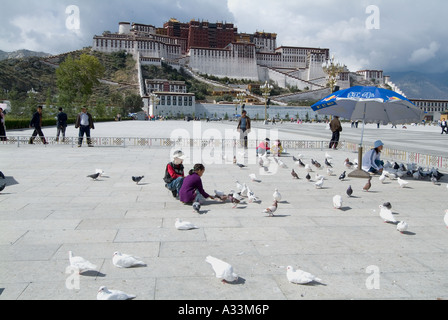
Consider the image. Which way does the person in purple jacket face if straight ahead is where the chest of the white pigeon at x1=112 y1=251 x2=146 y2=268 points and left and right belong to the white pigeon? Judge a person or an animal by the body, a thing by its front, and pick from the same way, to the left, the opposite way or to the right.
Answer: the opposite way

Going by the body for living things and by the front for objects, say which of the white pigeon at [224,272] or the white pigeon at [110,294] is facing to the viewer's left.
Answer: the white pigeon at [110,294]

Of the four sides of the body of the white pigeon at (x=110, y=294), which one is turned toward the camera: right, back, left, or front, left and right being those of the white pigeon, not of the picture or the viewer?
left

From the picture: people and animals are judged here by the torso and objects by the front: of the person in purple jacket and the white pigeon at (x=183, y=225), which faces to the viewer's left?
the white pigeon

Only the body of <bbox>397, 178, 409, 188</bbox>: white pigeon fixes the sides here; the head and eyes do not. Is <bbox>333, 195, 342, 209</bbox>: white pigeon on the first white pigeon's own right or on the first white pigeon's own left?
on the first white pigeon's own left

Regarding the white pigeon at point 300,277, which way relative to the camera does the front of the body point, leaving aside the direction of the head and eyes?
to the viewer's left

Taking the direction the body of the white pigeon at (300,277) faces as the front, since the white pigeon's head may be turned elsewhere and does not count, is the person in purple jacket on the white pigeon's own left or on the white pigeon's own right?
on the white pigeon's own right

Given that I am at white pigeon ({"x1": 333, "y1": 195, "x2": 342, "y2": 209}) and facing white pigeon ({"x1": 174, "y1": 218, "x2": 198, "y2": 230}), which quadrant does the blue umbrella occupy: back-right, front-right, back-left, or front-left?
back-right

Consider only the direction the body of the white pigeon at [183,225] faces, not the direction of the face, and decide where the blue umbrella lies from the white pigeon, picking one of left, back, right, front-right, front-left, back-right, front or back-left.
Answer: back-right

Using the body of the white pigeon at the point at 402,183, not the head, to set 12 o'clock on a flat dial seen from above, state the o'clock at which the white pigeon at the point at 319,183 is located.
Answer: the white pigeon at the point at 319,183 is roughly at 11 o'clock from the white pigeon at the point at 402,183.

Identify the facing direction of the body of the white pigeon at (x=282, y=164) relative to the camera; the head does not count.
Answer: to the viewer's left

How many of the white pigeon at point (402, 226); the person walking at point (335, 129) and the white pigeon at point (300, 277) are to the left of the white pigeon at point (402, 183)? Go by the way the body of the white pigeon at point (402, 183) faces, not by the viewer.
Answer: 2

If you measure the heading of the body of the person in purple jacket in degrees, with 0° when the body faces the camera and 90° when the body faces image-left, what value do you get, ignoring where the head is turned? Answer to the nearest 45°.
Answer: approximately 270°

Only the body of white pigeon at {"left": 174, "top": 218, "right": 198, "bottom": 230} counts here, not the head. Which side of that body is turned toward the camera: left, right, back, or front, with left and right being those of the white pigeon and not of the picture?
left
